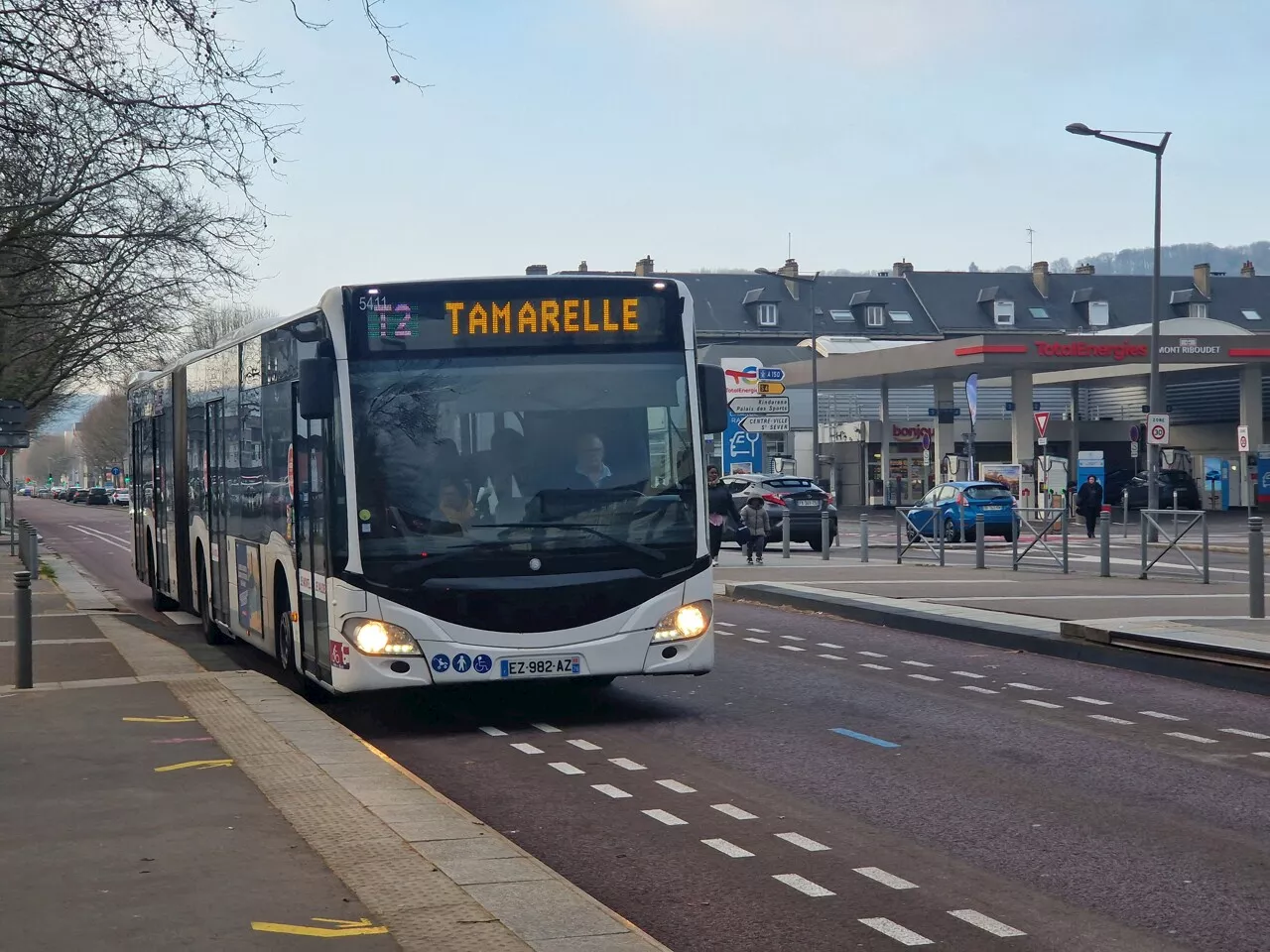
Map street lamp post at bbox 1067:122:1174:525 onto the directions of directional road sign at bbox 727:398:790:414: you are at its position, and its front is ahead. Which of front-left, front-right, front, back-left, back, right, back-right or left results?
left

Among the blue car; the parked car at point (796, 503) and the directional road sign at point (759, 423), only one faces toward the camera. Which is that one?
the directional road sign

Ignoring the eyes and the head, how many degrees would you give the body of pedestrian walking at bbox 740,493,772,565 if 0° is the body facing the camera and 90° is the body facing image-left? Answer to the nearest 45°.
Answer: approximately 0°

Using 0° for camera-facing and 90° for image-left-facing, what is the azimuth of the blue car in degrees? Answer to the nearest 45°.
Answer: approximately 135°

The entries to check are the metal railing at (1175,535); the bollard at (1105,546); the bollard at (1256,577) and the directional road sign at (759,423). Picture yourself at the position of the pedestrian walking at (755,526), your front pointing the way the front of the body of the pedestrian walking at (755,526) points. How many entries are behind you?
1

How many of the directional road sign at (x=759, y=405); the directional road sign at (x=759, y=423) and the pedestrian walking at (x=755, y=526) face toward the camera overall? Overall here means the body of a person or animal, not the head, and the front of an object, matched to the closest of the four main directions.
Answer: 3

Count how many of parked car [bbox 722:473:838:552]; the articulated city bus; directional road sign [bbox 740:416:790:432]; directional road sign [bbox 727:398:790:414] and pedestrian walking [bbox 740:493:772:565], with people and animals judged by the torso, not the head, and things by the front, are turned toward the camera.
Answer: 4

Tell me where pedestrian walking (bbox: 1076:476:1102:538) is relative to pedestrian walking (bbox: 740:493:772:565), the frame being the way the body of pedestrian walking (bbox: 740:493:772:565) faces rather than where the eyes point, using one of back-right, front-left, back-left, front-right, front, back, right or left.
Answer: back-left

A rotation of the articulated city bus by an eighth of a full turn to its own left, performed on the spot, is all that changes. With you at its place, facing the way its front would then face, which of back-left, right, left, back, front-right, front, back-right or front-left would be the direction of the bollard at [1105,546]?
left

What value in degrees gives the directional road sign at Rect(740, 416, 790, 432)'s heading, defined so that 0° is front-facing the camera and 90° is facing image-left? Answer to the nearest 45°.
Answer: approximately 0°

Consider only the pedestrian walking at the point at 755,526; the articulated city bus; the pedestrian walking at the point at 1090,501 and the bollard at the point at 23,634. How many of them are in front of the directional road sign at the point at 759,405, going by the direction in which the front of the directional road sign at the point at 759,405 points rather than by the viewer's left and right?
3

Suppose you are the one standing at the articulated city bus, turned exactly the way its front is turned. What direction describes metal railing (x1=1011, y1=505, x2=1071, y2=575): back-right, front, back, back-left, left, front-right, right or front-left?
back-left

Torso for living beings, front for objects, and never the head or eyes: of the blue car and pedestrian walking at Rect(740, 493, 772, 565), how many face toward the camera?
1
